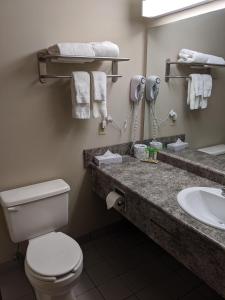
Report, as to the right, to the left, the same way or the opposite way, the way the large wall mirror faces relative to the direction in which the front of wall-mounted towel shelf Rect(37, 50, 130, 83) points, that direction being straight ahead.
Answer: to the right

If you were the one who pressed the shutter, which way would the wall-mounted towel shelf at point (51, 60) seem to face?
facing the viewer and to the right of the viewer

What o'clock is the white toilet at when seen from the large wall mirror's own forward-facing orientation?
The white toilet is roughly at 12 o'clock from the large wall mirror.

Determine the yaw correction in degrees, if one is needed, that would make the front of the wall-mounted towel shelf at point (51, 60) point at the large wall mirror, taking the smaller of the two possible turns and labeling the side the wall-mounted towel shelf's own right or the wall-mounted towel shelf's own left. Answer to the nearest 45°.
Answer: approximately 45° to the wall-mounted towel shelf's own left

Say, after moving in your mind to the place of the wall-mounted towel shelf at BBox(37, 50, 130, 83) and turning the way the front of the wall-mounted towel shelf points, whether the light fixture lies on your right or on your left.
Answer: on your left

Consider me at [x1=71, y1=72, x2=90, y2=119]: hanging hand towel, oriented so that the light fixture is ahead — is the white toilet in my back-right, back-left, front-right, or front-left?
back-right

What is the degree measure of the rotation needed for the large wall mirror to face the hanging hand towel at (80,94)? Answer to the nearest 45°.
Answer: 0° — it already faces it

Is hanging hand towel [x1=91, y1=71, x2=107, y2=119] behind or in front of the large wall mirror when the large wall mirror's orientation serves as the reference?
in front

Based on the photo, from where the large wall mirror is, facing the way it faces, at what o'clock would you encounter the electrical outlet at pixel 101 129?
The electrical outlet is roughly at 1 o'clock from the large wall mirror.

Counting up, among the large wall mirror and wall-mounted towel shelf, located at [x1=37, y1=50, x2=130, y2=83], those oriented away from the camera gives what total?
0
